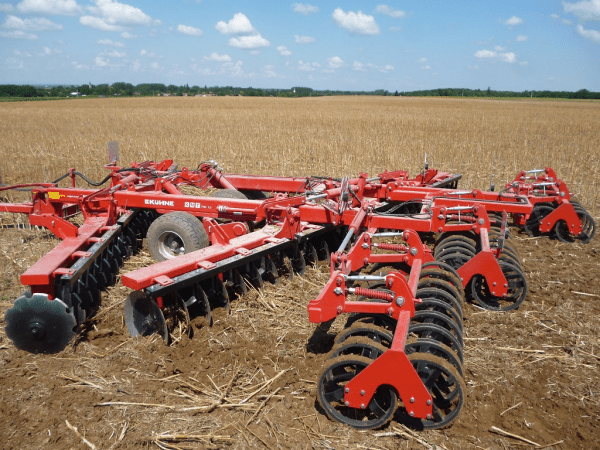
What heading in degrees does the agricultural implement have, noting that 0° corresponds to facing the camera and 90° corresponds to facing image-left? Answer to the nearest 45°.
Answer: approximately 135°
